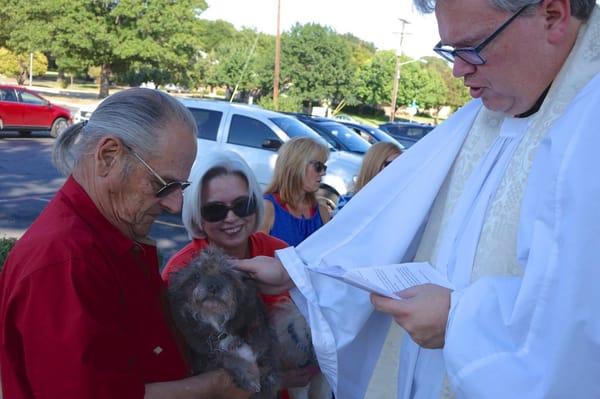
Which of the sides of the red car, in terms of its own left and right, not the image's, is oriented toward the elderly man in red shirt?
right

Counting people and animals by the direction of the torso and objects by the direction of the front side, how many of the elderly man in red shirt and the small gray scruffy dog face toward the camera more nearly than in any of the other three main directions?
1

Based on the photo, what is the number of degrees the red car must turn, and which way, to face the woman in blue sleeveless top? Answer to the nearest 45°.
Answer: approximately 90° to its right

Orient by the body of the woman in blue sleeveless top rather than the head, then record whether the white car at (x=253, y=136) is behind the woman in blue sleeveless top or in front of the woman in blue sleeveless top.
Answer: behind

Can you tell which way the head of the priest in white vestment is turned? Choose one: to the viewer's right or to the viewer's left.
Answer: to the viewer's left

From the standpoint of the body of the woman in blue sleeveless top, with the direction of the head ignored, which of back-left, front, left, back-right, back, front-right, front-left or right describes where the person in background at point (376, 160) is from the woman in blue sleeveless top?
left

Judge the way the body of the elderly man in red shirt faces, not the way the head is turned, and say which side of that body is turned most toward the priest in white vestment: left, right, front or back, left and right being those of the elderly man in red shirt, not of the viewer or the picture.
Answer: front

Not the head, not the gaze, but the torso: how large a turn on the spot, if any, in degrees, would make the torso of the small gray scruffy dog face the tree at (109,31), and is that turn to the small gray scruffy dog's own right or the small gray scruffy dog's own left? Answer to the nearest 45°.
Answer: approximately 180°

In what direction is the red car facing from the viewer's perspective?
to the viewer's right

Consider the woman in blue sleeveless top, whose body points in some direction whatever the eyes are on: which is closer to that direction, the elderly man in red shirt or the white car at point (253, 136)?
the elderly man in red shirt

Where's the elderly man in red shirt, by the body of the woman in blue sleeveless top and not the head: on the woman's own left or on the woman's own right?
on the woman's own right

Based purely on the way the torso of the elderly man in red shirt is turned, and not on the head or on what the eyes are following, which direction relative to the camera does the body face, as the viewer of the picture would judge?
to the viewer's right

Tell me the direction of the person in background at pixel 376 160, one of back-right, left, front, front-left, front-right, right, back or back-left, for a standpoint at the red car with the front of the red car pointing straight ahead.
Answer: right

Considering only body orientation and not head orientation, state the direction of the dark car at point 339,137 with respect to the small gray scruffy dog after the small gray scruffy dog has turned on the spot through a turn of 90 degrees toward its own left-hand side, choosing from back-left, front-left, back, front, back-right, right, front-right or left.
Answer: left
